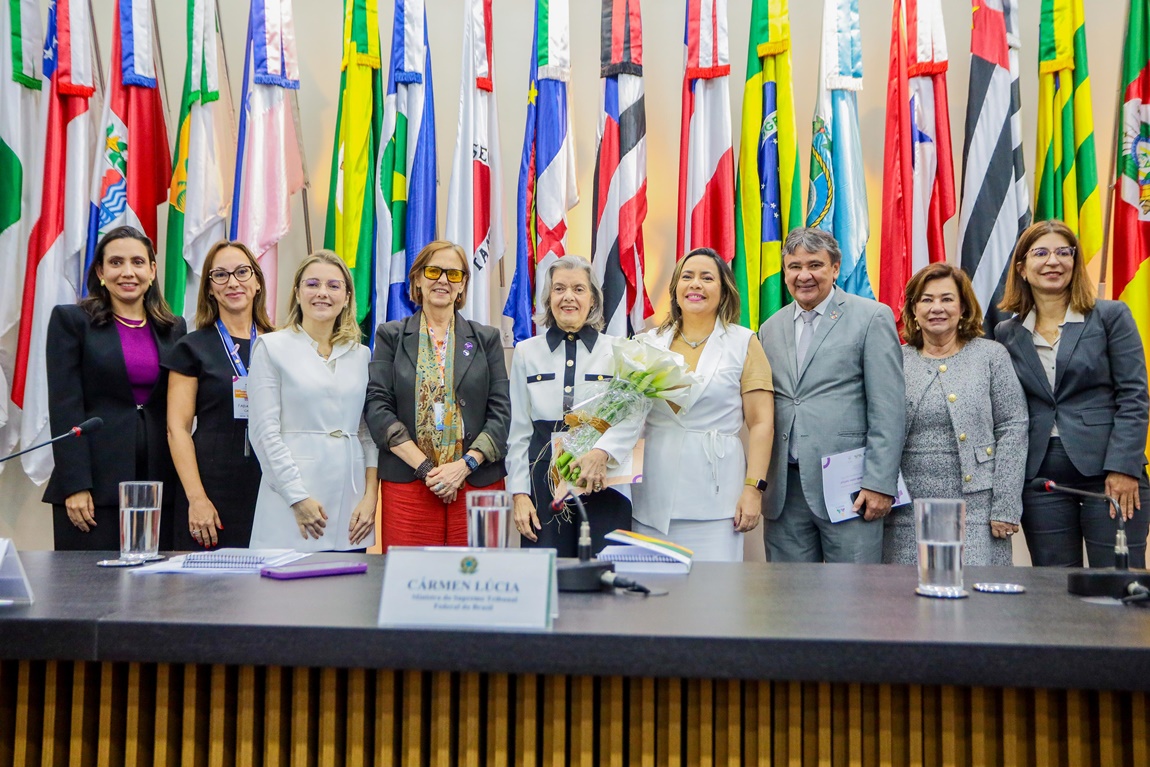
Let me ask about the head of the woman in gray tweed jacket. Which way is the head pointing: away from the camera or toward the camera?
toward the camera

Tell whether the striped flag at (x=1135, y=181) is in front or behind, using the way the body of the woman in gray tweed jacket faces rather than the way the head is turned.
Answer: behind

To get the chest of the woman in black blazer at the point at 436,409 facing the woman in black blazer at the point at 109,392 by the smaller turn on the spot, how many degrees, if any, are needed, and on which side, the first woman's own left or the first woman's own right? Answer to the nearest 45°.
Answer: approximately 90° to the first woman's own right

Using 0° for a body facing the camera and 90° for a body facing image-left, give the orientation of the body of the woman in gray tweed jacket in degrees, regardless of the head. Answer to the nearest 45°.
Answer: approximately 0°

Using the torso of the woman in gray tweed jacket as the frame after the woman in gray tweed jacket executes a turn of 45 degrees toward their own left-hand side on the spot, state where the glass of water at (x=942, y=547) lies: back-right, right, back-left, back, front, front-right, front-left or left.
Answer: front-right

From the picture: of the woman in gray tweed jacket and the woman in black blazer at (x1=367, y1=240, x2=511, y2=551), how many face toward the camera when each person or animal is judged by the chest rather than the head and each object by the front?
2

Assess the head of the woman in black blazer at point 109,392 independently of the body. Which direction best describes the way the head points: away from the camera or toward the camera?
toward the camera

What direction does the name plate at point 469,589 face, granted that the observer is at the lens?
facing the viewer

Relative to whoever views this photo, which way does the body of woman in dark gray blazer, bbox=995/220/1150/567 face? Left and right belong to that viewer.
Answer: facing the viewer and to the left of the viewer

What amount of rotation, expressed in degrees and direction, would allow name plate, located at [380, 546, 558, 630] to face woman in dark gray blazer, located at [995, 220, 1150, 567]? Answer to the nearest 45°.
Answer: approximately 135° to its left

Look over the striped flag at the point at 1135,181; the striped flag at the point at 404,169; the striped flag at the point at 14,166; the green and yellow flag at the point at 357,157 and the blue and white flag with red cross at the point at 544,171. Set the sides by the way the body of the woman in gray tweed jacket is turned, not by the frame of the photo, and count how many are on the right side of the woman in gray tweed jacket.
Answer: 4

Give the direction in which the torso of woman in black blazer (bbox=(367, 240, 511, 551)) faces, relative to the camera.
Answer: toward the camera
